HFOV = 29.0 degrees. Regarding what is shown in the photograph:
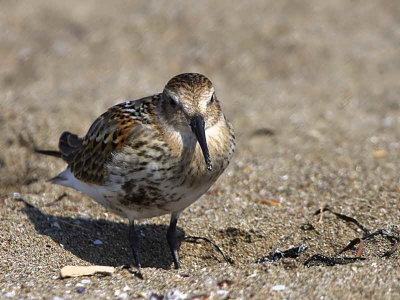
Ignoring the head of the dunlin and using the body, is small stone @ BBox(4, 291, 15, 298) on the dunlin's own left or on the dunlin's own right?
on the dunlin's own right

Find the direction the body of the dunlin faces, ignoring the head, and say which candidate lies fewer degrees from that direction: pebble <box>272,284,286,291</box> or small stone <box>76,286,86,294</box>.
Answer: the pebble

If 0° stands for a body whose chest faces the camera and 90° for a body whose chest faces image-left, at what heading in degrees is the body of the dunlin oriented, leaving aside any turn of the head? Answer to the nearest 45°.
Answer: approximately 315°

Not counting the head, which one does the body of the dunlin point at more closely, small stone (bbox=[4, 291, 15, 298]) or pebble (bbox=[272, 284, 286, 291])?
the pebble

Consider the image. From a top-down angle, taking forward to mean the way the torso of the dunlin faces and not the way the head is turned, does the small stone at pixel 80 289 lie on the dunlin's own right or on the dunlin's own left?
on the dunlin's own right

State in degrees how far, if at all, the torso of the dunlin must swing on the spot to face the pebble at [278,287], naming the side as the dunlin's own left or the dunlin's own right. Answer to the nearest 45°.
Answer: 0° — it already faces it

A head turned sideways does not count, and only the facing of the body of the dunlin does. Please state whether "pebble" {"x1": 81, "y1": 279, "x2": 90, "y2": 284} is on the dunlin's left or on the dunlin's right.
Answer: on the dunlin's right

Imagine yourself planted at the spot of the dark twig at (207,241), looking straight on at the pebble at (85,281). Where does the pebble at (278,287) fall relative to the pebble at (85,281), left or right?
left
